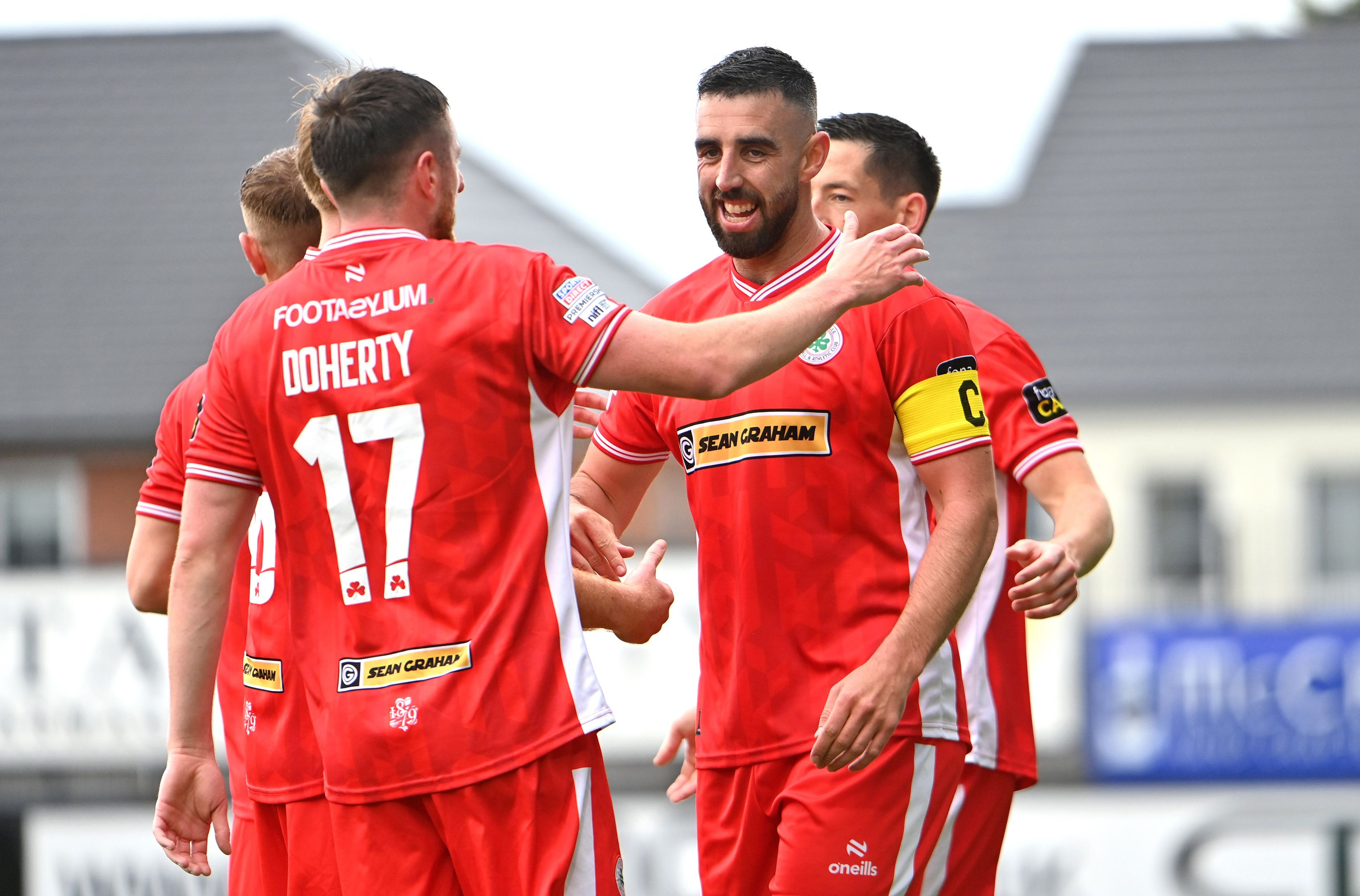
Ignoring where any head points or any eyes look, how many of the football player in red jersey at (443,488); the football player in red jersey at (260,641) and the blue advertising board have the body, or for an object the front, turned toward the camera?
1

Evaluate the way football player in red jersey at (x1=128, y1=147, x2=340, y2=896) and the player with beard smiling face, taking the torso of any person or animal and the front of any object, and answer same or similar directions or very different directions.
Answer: very different directions

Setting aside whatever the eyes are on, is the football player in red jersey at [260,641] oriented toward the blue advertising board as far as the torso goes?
yes

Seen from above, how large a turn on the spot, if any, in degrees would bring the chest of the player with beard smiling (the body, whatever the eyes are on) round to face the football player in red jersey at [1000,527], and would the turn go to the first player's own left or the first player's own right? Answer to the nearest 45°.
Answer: approximately 180°

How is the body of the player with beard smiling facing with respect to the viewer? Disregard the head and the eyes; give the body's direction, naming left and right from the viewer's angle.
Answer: facing the viewer and to the left of the viewer

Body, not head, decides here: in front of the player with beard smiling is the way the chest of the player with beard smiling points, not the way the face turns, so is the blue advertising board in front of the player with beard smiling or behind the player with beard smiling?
behind

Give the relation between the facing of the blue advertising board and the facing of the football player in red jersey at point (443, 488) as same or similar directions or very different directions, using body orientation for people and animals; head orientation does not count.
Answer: very different directions

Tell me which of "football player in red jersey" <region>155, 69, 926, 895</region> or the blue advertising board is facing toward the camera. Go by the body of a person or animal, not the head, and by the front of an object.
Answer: the blue advertising board

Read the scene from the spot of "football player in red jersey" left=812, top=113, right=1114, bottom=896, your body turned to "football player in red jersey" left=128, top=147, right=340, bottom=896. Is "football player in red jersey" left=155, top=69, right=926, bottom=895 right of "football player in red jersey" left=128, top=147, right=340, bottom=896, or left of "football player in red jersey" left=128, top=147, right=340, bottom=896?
left

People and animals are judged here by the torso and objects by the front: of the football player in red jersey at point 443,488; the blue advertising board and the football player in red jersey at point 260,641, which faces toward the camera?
the blue advertising board

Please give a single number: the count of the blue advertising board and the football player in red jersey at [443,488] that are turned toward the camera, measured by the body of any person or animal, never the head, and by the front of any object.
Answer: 1

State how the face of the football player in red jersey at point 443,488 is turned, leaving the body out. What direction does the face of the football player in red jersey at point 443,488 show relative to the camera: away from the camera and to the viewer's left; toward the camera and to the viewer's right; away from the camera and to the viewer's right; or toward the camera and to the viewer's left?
away from the camera and to the viewer's right

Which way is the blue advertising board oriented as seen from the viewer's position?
toward the camera

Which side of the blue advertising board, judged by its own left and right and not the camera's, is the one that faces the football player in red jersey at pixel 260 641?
front

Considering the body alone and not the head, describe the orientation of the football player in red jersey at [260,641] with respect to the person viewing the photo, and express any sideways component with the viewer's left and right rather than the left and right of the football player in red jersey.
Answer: facing away from the viewer and to the right of the viewer

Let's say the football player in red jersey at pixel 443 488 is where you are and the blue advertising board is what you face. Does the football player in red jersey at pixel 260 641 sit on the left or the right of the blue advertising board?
left

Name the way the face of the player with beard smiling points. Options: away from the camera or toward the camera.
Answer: toward the camera

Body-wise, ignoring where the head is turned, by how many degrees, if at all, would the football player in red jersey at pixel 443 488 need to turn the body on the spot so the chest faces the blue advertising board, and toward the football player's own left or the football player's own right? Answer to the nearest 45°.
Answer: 0° — they already face it

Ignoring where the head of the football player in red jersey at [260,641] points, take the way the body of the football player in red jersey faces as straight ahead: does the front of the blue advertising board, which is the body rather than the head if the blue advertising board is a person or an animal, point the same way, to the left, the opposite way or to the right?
the opposite way
